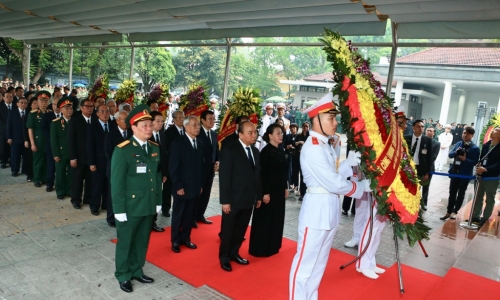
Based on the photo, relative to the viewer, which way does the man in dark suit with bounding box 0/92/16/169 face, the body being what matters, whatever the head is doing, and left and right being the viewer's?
facing the viewer and to the right of the viewer

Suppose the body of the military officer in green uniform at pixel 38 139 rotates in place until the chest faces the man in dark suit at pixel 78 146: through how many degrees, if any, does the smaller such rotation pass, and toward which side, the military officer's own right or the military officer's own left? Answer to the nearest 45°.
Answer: approximately 45° to the military officer's own right

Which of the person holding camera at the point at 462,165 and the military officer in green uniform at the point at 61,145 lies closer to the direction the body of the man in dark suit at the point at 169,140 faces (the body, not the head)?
the person holding camera

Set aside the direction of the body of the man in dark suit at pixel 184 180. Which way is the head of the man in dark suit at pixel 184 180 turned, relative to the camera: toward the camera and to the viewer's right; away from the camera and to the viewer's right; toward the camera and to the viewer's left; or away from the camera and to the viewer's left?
toward the camera and to the viewer's right

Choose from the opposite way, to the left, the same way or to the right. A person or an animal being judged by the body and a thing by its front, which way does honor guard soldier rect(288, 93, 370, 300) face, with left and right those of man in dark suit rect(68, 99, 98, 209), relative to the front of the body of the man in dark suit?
the same way

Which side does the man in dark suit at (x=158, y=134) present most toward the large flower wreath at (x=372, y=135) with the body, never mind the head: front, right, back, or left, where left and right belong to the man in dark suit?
front

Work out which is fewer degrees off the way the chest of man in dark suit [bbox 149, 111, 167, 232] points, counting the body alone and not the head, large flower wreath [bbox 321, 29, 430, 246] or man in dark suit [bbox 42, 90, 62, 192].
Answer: the large flower wreath

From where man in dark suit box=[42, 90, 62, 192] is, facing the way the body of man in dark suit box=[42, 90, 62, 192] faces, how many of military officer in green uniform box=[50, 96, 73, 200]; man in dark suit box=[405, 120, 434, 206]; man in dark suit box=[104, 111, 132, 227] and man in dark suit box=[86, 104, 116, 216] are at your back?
0

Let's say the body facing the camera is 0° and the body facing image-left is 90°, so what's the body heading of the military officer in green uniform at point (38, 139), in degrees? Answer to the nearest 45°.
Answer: approximately 315°

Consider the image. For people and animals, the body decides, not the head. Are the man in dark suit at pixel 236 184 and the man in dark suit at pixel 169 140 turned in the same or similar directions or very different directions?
same or similar directions

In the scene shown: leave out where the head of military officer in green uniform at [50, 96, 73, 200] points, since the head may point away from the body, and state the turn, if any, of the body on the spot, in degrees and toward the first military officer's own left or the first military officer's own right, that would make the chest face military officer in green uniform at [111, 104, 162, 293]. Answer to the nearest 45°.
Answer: approximately 45° to the first military officer's own right

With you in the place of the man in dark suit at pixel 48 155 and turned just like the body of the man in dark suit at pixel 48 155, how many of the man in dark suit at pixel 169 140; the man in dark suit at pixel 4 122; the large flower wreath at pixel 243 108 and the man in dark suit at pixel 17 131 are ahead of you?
2

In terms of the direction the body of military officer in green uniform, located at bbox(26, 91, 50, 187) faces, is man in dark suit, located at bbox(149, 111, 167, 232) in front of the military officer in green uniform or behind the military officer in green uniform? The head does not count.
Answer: in front

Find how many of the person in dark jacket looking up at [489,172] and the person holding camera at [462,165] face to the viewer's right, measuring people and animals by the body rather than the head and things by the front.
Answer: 0

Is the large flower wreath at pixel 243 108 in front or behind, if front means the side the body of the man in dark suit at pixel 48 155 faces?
in front

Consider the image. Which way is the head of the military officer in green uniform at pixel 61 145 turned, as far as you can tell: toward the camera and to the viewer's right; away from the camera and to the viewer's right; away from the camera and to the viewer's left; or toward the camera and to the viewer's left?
toward the camera and to the viewer's right

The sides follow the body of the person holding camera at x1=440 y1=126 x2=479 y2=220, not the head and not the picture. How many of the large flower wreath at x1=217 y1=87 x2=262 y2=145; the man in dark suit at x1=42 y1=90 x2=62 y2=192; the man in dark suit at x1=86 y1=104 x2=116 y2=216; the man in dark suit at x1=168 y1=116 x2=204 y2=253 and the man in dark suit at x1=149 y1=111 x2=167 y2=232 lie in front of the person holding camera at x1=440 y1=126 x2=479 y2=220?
5

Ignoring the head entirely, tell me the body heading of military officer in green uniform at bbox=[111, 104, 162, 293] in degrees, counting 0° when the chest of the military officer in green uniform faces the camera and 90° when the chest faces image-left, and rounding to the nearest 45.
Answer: approximately 315°

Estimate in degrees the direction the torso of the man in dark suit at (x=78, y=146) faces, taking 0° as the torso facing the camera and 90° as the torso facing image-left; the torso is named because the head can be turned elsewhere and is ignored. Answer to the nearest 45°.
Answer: approximately 315°

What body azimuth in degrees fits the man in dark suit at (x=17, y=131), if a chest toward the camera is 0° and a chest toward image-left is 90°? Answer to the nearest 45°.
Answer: approximately 315°
